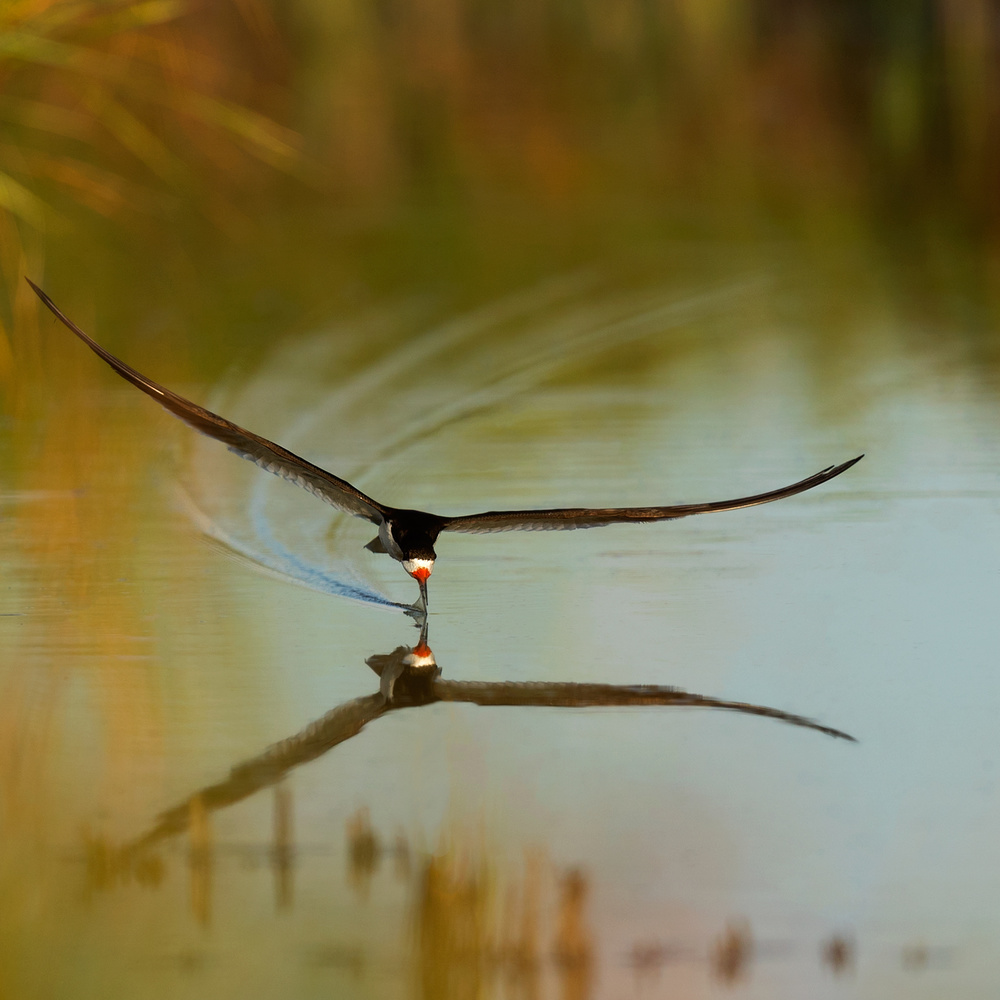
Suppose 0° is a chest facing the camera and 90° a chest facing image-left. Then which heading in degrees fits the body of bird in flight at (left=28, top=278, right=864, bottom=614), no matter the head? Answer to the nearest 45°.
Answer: approximately 0°
